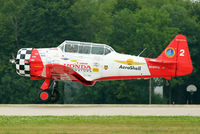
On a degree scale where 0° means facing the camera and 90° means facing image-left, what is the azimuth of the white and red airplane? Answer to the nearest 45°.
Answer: approximately 90°
